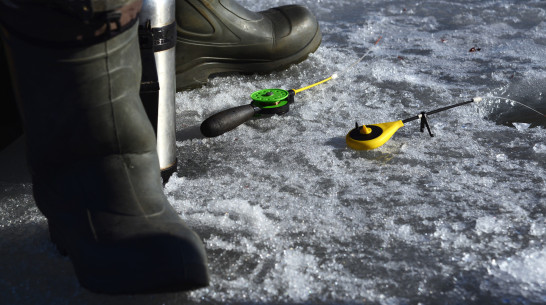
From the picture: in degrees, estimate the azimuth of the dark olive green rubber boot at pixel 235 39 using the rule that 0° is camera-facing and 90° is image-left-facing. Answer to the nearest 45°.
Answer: approximately 270°

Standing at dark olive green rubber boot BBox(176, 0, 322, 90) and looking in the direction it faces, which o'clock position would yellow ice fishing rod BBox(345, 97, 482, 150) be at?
The yellow ice fishing rod is roughly at 2 o'clock from the dark olive green rubber boot.
